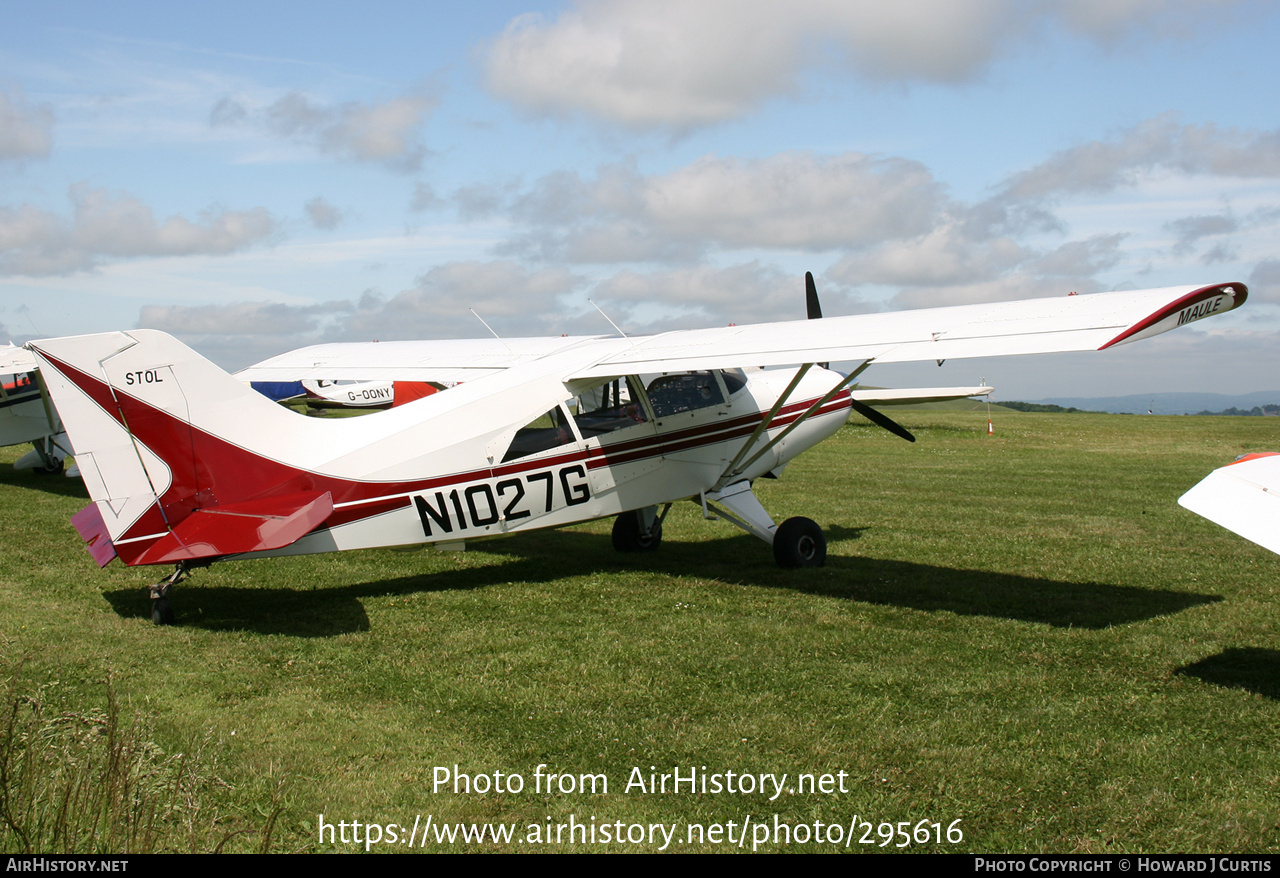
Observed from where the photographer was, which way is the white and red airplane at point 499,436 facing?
facing away from the viewer and to the right of the viewer
